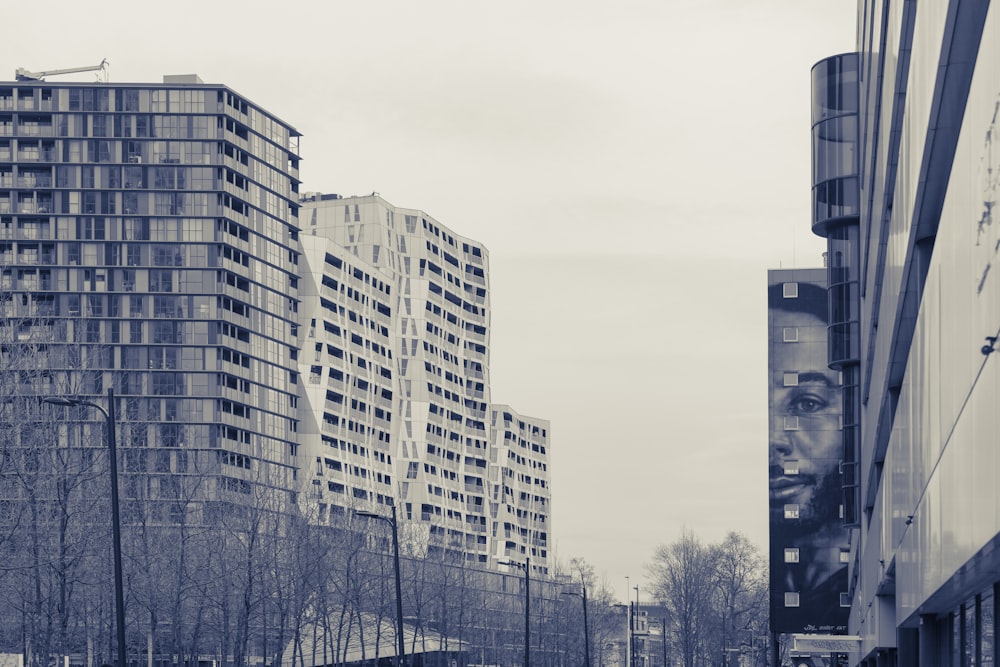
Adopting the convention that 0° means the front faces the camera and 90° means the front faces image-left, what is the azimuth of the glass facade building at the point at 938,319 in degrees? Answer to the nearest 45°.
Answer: approximately 90°
